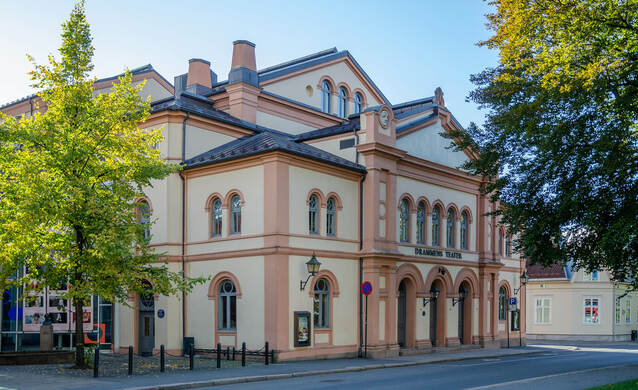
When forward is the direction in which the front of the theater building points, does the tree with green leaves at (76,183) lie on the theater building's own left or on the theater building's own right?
on the theater building's own right

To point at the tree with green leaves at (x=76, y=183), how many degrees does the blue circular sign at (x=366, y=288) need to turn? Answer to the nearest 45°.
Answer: approximately 45° to its right

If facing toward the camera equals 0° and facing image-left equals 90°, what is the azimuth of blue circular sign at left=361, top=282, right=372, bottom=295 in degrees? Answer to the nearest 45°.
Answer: approximately 0°

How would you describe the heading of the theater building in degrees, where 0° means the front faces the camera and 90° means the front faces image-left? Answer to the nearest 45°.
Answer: approximately 315°
